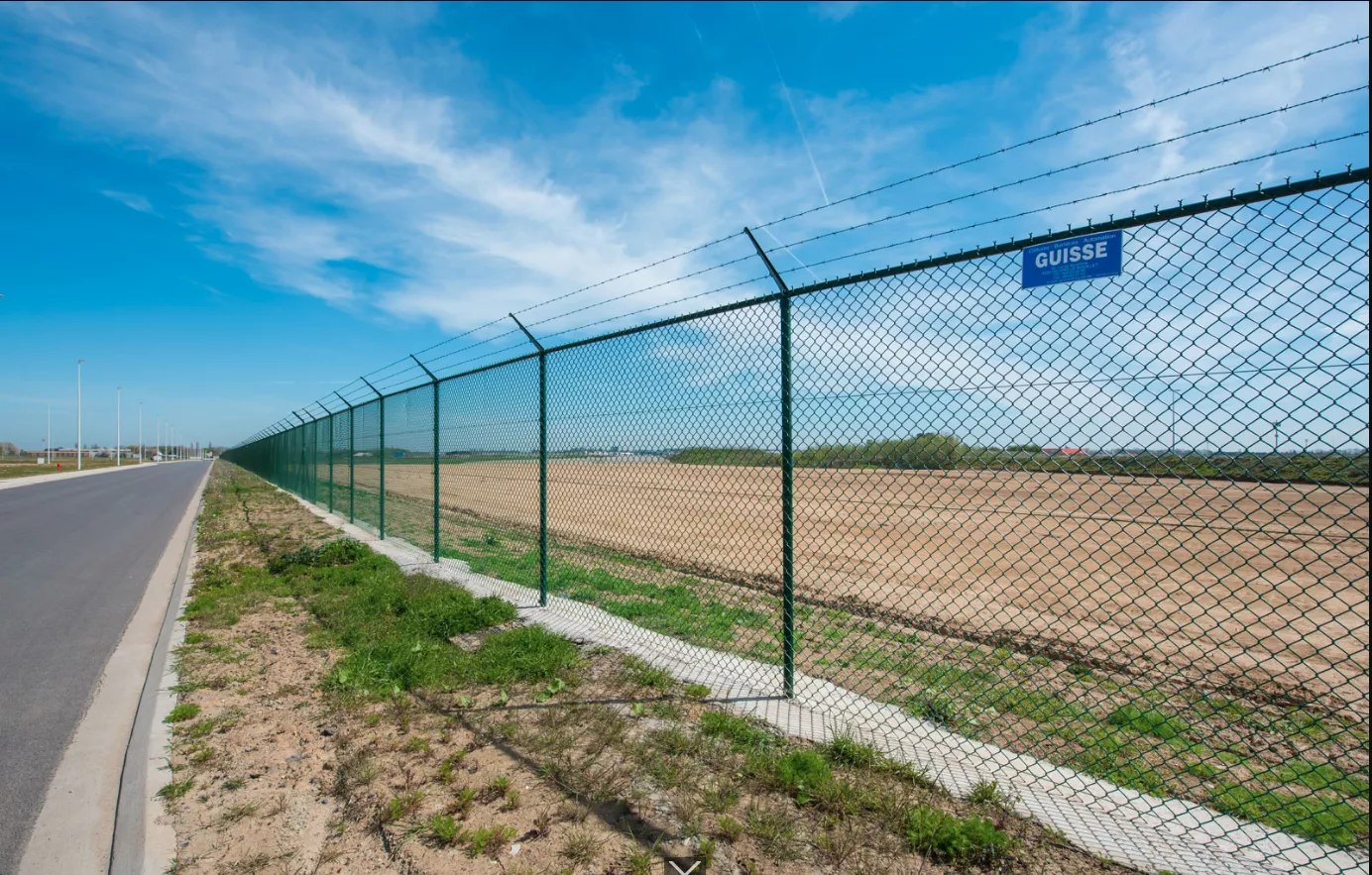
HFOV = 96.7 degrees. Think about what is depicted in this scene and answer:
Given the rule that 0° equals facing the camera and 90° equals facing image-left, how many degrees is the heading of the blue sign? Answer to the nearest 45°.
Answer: approximately 45°

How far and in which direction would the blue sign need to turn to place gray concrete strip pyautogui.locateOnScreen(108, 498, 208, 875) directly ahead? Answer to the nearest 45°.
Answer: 0° — it already faces it
